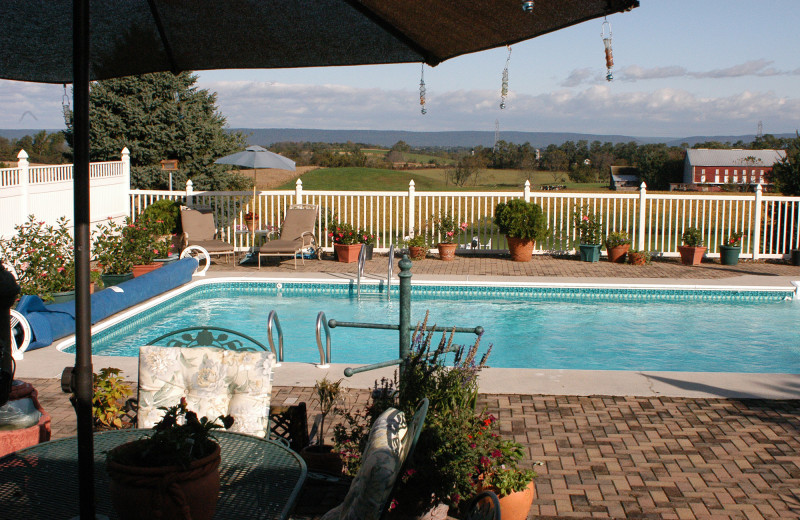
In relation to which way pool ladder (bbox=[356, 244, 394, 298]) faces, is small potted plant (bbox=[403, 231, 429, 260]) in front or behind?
behind

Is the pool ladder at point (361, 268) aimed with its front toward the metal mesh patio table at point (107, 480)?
yes

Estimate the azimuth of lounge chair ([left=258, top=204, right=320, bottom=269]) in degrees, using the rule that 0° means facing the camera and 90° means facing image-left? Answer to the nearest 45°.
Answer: approximately 45°

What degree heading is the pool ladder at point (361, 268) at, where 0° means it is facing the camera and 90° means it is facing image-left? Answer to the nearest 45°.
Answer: approximately 0°

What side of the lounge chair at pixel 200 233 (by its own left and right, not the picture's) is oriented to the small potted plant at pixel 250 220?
left

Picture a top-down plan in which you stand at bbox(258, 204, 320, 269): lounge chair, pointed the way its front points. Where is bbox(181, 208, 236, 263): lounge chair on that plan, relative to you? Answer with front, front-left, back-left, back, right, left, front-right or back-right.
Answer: front-right

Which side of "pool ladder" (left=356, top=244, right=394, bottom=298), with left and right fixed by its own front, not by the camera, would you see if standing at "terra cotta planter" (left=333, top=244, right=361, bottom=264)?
back

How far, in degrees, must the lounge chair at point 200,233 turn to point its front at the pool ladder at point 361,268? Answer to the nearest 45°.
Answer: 0° — it already faces it

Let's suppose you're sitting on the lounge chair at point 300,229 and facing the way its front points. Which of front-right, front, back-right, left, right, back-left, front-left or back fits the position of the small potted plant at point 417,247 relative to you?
back-left

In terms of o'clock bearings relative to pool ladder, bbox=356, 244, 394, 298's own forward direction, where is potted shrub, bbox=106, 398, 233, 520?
The potted shrub is roughly at 12 o'clock from the pool ladder.

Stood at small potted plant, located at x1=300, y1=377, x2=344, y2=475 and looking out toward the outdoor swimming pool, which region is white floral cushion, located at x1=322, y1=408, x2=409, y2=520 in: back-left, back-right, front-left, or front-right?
back-right

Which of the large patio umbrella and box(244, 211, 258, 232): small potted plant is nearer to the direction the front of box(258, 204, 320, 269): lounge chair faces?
the large patio umbrella
